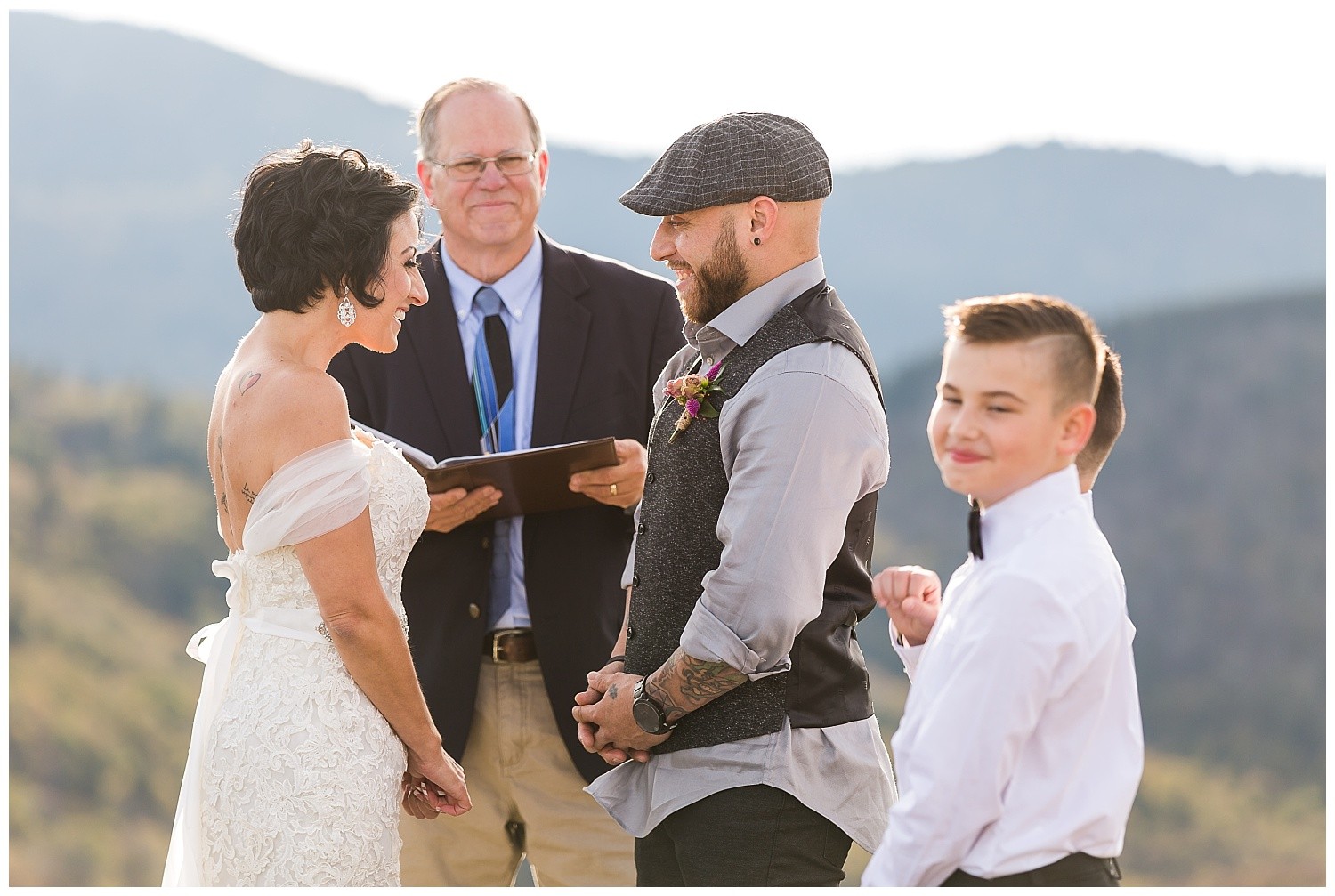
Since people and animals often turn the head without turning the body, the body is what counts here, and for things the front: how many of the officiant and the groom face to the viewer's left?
1

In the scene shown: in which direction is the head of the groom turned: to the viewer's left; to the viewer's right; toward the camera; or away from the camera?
to the viewer's left

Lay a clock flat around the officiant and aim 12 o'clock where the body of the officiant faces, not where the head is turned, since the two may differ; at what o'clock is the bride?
The bride is roughly at 1 o'clock from the officiant.

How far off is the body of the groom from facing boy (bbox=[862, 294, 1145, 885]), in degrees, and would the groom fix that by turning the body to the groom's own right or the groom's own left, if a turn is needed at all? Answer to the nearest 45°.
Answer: approximately 135° to the groom's own left

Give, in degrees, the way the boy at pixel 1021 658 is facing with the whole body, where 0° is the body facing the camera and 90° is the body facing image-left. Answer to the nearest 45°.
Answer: approximately 90°

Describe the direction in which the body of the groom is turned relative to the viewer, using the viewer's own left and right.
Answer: facing to the left of the viewer
